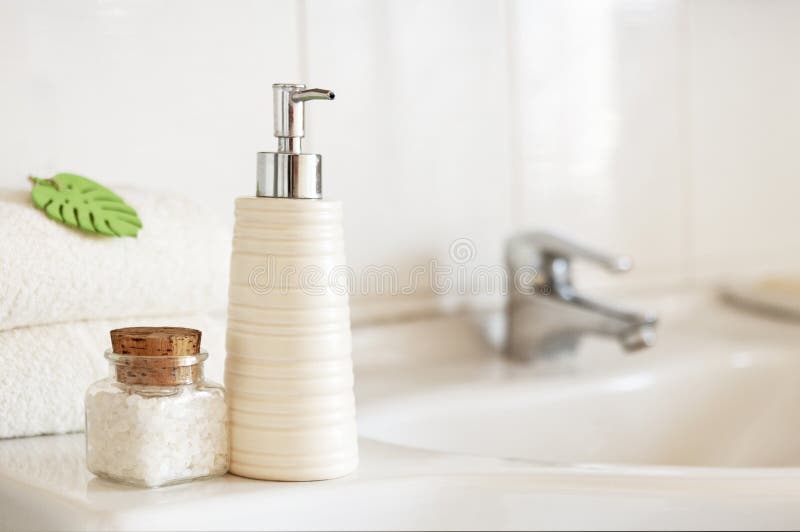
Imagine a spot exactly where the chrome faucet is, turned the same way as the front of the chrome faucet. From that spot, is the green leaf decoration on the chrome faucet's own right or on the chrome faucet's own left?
on the chrome faucet's own right

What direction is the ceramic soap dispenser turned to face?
to the viewer's right

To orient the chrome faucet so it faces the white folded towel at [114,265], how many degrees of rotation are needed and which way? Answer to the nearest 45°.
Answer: approximately 90° to its right

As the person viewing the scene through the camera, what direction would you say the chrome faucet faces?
facing the viewer and to the right of the viewer

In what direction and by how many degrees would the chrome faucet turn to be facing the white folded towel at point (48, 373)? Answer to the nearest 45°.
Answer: approximately 90° to its right
